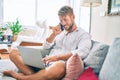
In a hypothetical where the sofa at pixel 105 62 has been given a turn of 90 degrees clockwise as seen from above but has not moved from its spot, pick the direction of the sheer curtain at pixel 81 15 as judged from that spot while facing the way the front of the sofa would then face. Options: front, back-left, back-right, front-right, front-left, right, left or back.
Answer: front-right

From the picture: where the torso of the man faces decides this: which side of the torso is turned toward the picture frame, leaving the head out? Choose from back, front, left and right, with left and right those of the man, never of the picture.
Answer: back
